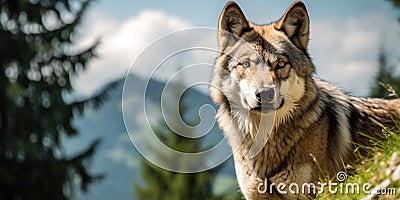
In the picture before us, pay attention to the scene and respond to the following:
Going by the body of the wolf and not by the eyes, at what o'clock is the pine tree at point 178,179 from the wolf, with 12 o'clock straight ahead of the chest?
The pine tree is roughly at 4 o'clock from the wolf.

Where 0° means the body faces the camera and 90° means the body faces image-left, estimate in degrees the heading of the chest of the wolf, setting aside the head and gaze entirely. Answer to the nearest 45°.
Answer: approximately 45°

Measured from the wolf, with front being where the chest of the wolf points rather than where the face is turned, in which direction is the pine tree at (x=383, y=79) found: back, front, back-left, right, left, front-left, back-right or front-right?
back-right
